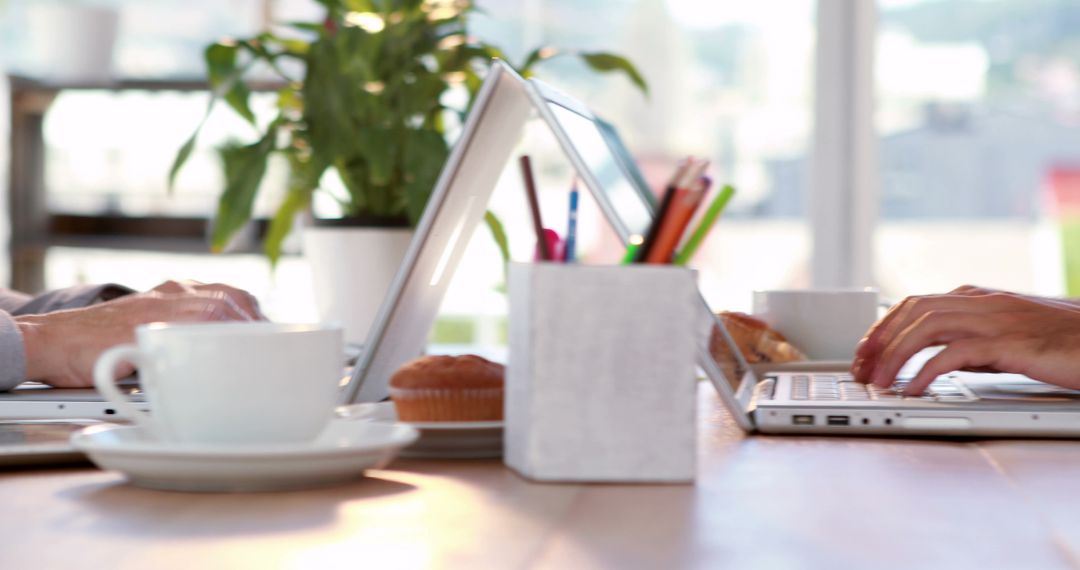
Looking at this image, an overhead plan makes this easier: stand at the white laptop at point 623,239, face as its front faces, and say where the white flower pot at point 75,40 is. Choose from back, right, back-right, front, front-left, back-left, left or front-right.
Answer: back-left

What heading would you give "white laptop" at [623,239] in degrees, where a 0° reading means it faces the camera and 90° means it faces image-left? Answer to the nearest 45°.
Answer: approximately 270°

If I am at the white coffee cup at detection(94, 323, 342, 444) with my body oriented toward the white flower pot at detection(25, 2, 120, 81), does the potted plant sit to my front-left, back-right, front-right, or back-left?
front-right

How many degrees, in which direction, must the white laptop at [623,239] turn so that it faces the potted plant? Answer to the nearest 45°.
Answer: approximately 135° to its left
